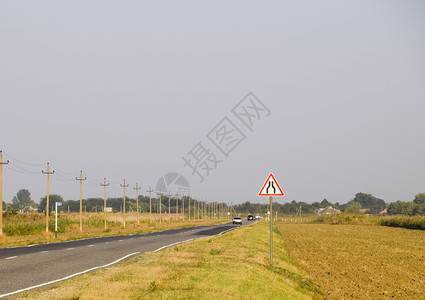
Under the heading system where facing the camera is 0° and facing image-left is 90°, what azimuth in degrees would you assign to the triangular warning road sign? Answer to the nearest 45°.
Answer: approximately 0°
